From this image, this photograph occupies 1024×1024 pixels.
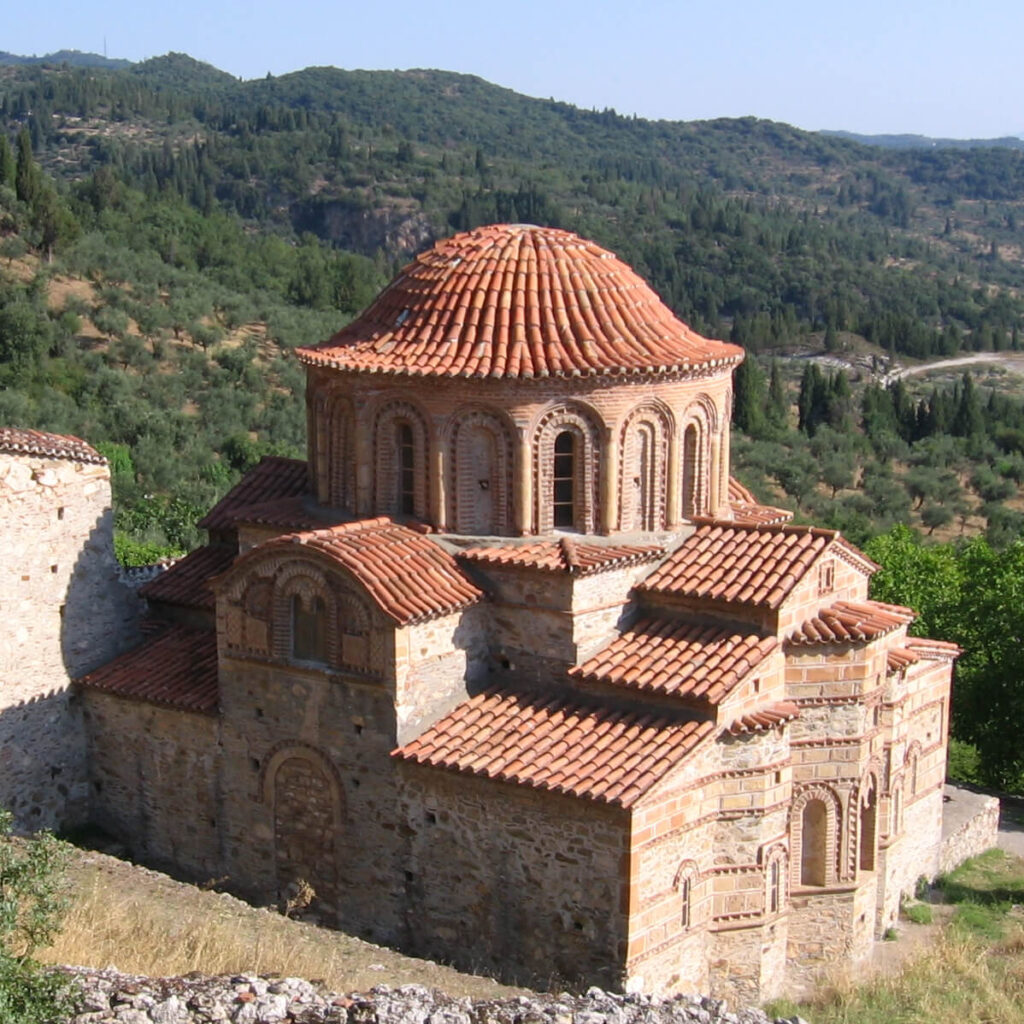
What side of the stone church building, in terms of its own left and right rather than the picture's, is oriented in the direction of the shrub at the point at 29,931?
left

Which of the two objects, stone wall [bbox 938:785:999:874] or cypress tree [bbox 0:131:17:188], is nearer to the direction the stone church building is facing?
the cypress tree

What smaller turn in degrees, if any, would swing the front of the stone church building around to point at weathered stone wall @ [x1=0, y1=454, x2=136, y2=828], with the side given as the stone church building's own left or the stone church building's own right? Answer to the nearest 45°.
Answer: approximately 45° to the stone church building's own left

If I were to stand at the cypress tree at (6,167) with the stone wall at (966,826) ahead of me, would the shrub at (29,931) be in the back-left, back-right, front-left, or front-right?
front-right

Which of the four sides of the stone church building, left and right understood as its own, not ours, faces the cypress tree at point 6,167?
front

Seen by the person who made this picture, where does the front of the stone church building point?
facing away from the viewer and to the left of the viewer

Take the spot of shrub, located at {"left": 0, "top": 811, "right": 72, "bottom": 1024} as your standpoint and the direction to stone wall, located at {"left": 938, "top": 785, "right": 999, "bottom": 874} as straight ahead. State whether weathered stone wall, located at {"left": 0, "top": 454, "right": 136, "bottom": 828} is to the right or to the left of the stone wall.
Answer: left

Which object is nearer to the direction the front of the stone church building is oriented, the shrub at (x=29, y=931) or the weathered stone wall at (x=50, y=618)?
the weathered stone wall

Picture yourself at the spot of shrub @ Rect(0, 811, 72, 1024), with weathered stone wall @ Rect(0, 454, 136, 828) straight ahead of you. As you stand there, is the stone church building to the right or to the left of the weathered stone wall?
right

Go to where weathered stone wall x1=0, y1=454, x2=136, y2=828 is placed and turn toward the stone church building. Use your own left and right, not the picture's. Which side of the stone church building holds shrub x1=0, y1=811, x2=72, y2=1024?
right

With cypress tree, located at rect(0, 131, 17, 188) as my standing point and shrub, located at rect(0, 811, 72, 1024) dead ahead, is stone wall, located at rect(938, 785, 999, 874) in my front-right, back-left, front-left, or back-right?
front-left
